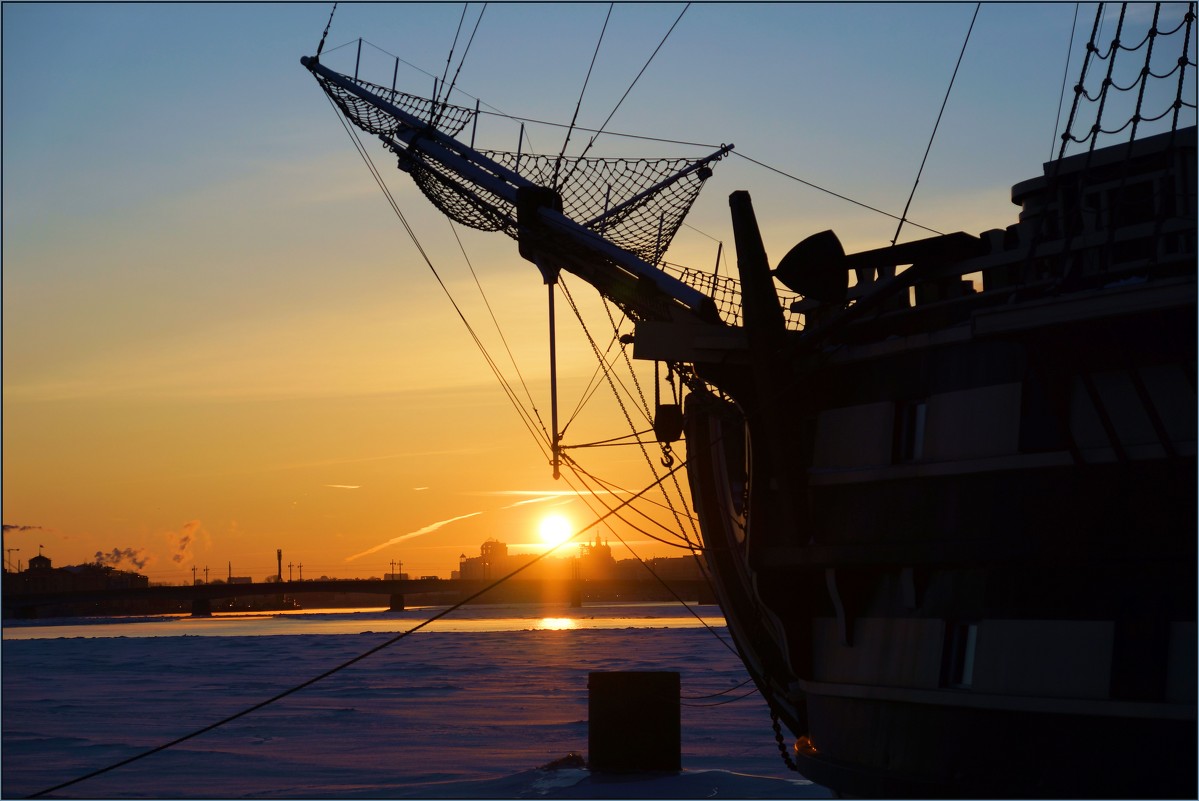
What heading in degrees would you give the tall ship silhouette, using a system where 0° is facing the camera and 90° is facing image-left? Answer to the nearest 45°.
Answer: approximately 90°
